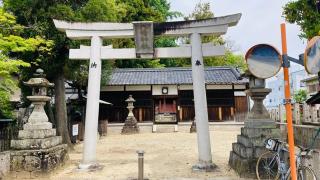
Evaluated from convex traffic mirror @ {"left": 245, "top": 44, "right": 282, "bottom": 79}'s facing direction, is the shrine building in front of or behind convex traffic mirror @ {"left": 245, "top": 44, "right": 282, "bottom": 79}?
behind

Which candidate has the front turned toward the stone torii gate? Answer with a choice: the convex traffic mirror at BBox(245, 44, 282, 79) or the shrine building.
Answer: the shrine building

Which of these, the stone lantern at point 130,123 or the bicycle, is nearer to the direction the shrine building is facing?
the bicycle

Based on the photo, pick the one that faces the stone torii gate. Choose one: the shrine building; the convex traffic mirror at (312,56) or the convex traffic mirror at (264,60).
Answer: the shrine building

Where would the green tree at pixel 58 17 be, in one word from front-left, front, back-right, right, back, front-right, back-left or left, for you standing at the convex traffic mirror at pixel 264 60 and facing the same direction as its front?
back-right

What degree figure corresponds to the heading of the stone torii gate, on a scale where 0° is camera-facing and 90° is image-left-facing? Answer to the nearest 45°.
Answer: approximately 0°

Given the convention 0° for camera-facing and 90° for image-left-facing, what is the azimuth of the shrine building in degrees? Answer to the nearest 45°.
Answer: approximately 0°

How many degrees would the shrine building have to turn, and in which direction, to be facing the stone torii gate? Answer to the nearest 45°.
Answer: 0° — it already faces it

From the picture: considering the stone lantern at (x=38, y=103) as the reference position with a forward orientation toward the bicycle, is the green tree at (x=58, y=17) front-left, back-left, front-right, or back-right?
back-left
